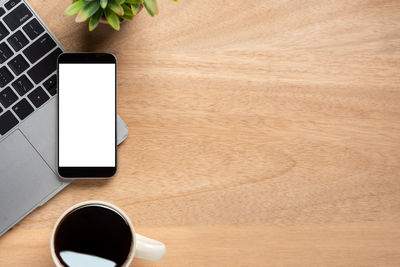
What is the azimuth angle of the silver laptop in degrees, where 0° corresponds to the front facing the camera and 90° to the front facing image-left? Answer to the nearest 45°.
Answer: approximately 315°
